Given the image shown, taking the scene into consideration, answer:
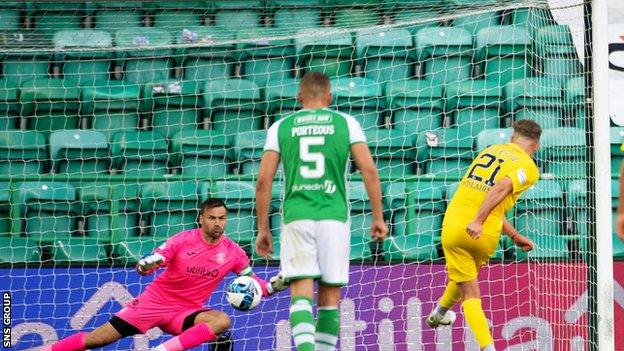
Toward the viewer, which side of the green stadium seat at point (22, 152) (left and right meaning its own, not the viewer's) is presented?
front

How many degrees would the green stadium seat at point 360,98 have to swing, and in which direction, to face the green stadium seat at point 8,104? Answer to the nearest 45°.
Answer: approximately 90° to its right

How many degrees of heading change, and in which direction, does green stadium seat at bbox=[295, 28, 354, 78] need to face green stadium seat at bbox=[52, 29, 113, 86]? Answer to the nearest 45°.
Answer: approximately 90° to its right

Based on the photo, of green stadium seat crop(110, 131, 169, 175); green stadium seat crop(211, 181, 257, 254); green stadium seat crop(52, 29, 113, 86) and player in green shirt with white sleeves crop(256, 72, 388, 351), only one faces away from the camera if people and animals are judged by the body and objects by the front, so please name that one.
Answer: the player in green shirt with white sleeves

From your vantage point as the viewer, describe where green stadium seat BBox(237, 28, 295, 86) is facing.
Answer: facing the viewer

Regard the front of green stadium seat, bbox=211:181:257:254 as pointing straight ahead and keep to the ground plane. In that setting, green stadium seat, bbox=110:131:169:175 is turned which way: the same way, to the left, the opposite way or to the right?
the same way

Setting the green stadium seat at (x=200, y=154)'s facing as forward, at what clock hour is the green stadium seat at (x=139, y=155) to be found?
the green stadium seat at (x=139, y=155) is roughly at 3 o'clock from the green stadium seat at (x=200, y=154).

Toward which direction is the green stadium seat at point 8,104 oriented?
toward the camera

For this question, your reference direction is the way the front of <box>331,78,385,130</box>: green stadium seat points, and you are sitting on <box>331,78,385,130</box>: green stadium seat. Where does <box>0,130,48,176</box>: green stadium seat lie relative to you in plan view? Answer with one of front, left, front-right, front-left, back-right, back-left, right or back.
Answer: right

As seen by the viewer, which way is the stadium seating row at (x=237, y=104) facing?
toward the camera

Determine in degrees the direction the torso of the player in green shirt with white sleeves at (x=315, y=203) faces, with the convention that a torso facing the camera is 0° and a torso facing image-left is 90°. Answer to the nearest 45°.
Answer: approximately 180°

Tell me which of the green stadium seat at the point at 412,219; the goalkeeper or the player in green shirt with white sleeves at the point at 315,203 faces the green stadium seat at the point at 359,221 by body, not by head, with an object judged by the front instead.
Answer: the player in green shirt with white sleeves

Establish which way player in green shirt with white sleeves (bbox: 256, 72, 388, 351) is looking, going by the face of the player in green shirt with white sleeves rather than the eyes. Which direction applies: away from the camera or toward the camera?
away from the camera
